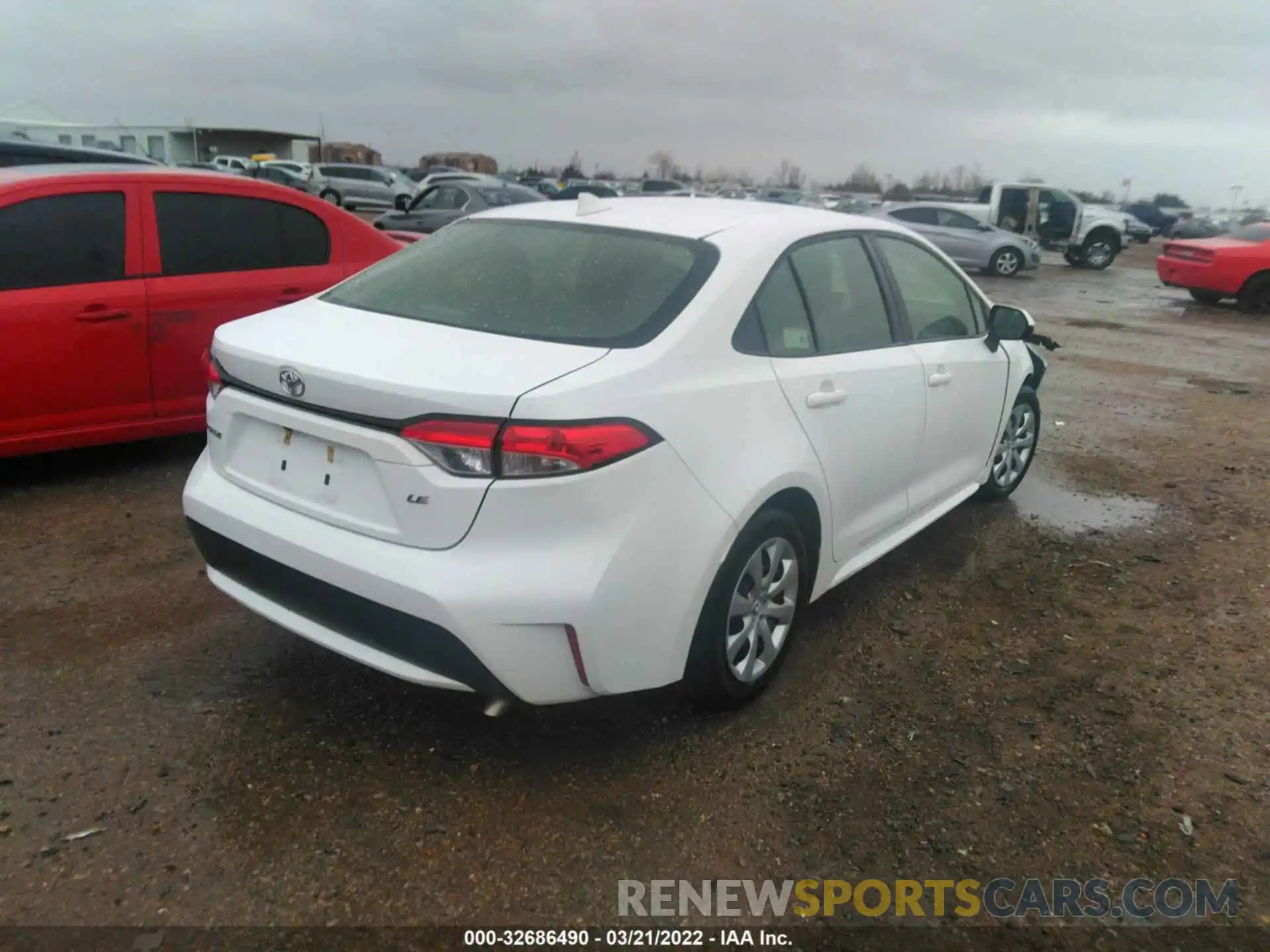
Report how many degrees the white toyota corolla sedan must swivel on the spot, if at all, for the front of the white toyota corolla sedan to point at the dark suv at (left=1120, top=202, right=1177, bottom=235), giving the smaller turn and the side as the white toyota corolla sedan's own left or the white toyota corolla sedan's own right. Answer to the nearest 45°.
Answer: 0° — it already faces it

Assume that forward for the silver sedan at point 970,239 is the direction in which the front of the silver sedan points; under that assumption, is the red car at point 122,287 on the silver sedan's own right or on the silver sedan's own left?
on the silver sedan's own right

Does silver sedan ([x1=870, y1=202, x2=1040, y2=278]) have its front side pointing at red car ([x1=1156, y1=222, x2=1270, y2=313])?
yes

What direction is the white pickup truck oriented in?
to the viewer's right

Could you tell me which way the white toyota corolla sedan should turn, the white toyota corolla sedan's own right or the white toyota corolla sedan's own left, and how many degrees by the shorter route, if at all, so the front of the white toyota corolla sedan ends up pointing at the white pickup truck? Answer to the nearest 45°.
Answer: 0° — it already faces it

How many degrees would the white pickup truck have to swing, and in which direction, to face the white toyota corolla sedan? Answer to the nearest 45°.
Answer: approximately 90° to its right

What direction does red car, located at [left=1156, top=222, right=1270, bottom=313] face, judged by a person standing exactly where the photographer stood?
facing away from the viewer and to the right of the viewer

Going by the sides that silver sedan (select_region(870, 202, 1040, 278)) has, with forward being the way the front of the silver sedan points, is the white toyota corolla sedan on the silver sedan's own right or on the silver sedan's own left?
on the silver sedan's own right

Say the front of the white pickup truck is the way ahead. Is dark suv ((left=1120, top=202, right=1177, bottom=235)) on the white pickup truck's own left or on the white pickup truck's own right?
on the white pickup truck's own left

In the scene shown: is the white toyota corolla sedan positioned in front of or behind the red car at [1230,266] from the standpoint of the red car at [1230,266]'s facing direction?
behind

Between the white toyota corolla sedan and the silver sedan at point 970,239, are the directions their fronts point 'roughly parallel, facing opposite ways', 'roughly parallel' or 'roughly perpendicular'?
roughly perpendicular
